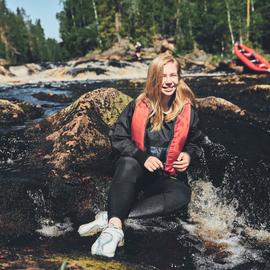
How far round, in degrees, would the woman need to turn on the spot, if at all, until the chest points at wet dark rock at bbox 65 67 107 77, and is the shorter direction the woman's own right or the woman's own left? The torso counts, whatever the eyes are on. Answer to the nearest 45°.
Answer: approximately 180°

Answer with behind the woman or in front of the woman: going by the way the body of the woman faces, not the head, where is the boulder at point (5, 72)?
behind

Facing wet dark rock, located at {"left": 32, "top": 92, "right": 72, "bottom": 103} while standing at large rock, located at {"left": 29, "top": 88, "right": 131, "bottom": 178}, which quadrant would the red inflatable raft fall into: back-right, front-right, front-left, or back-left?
front-right

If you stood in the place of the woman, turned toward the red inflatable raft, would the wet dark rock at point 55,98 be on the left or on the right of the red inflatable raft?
left

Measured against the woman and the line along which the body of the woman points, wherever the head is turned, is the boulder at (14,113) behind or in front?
behind

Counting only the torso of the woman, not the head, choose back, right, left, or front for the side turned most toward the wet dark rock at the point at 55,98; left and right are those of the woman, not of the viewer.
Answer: back

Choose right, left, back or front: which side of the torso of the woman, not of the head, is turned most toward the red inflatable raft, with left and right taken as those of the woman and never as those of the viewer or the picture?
back

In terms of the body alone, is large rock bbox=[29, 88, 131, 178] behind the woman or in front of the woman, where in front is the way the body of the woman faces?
behind

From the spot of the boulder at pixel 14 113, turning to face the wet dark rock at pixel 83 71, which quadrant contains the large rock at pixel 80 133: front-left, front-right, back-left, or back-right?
back-right

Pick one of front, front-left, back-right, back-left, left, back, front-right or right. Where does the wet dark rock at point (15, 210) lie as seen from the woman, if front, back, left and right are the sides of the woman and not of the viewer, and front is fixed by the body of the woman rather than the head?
right

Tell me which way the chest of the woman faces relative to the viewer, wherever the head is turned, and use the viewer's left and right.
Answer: facing the viewer

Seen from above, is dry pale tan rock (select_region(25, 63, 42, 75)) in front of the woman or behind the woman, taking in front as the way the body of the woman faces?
behind

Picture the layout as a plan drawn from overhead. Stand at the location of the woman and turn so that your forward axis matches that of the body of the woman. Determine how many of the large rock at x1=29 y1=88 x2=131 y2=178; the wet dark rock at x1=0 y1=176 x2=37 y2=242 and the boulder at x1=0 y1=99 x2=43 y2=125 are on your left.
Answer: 0
